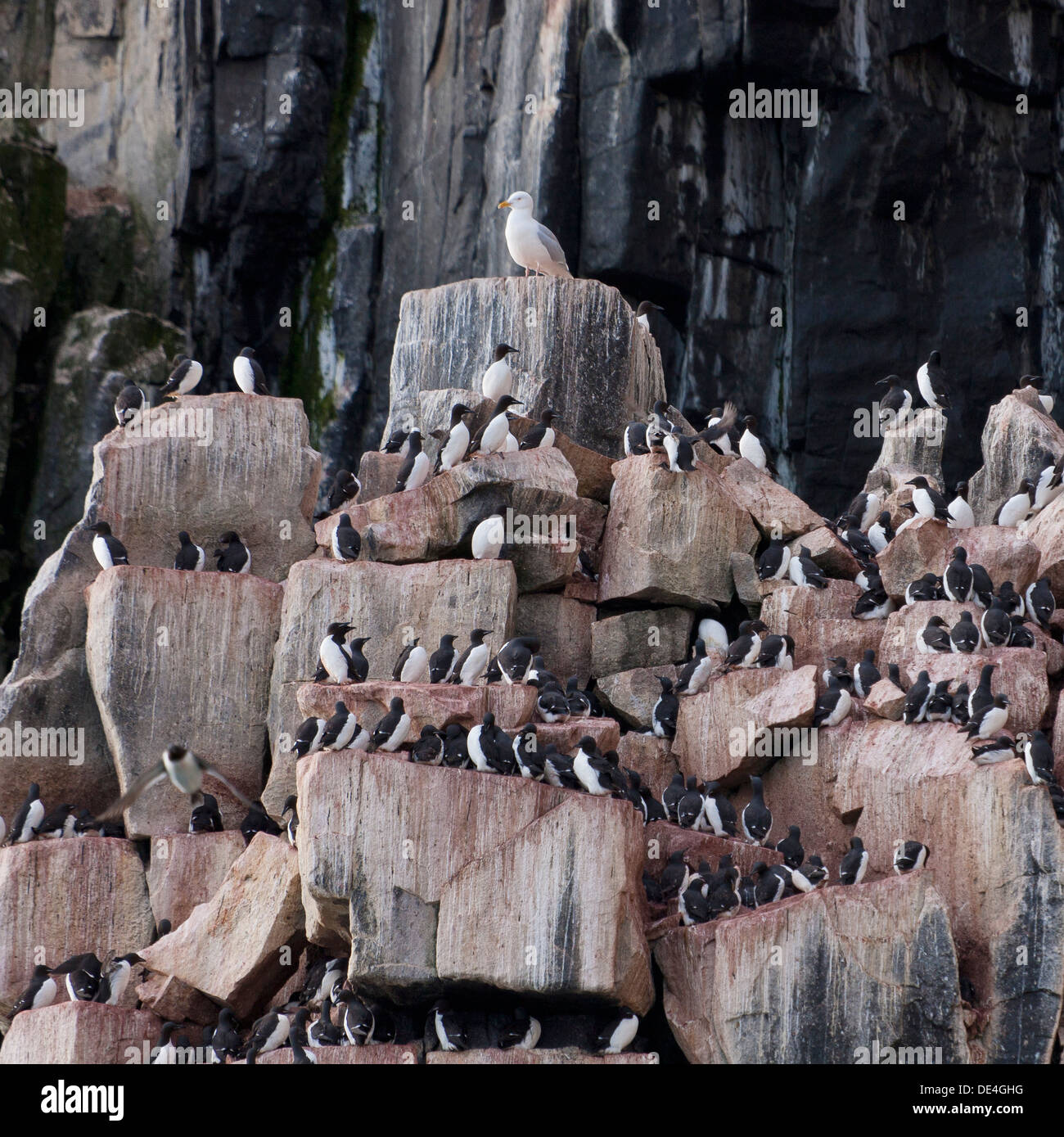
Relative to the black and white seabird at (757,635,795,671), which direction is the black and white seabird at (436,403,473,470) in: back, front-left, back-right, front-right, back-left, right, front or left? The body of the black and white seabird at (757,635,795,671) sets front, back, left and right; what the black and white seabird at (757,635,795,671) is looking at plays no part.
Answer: back

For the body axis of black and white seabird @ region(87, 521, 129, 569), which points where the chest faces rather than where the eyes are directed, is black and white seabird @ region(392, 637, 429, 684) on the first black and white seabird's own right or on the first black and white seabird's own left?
on the first black and white seabird's own left

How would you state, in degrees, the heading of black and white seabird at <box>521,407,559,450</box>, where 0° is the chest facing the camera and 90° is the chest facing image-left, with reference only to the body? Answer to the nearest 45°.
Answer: approximately 270°

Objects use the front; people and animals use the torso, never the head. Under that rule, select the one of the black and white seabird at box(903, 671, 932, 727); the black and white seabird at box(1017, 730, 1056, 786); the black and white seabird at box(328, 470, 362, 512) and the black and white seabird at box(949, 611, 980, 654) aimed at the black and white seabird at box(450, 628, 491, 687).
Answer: the black and white seabird at box(1017, 730, 1056, 786)

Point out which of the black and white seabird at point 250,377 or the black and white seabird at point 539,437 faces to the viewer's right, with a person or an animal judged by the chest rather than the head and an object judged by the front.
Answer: the black and white seabird at point 539,437

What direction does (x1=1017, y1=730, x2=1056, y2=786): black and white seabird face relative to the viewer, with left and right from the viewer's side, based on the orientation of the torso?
facing to the left of the viewer
